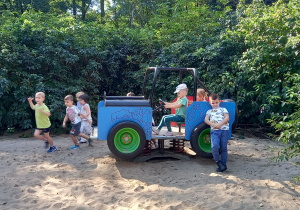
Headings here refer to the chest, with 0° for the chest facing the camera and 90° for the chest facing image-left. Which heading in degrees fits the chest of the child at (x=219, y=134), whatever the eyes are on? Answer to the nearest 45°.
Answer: approximately 0°

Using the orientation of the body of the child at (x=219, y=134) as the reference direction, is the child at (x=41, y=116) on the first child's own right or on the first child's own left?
on the first child's own right

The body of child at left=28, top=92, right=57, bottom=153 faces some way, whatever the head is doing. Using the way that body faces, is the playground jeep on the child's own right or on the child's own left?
on the child's own left

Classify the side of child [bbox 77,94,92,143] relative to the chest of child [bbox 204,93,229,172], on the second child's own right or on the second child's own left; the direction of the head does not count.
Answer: on the second child's own right
